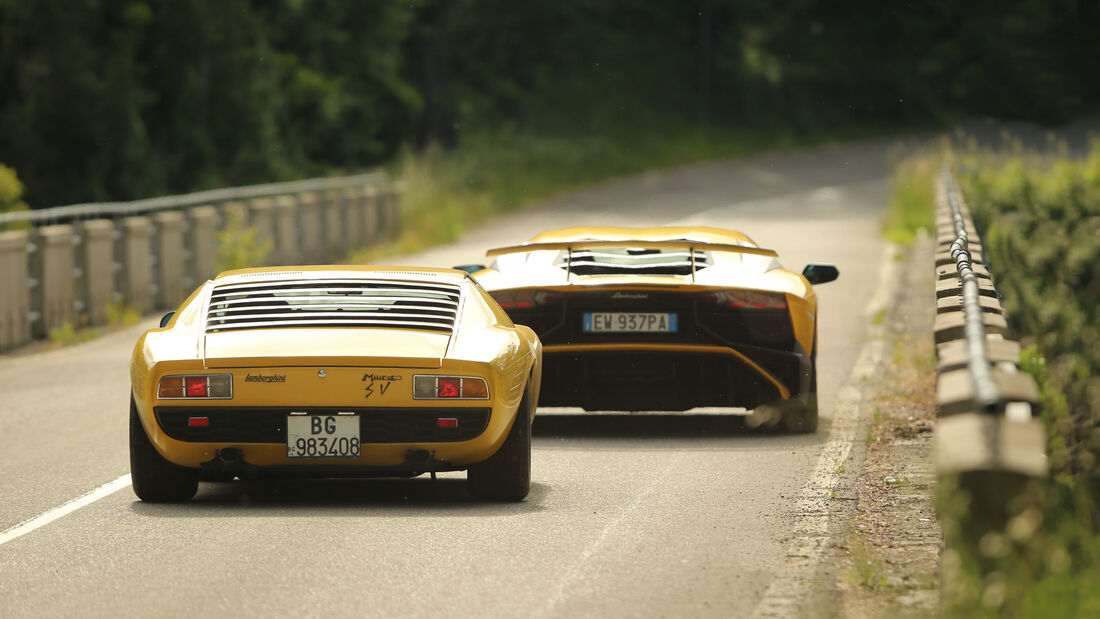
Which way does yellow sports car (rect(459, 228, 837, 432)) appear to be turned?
away from the camera

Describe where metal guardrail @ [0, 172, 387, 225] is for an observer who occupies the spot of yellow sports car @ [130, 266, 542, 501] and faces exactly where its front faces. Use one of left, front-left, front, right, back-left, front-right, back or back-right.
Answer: front

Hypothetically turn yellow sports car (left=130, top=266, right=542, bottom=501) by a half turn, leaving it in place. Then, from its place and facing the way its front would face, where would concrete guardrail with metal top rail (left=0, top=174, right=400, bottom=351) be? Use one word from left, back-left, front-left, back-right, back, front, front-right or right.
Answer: back

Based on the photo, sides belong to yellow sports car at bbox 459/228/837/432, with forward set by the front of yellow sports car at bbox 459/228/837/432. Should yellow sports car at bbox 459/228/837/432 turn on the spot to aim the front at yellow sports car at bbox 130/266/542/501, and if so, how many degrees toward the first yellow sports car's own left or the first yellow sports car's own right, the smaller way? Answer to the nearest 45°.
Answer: approximately 135° to the first yellow sports car's own left

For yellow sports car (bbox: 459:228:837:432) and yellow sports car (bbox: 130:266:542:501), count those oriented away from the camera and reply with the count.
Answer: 2

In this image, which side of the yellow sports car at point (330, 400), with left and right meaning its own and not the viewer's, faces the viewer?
back

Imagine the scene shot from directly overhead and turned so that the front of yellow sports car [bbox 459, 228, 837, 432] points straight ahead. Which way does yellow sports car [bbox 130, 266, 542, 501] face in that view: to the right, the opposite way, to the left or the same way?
the same way

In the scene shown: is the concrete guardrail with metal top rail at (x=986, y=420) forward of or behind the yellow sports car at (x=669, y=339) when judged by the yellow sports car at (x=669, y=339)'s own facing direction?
behind
